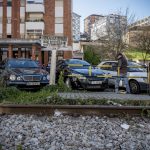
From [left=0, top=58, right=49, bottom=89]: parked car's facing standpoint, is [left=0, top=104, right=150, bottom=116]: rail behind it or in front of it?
in front

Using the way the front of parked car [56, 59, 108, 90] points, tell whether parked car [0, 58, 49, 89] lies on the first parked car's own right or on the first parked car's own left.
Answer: on the first parked car's own right

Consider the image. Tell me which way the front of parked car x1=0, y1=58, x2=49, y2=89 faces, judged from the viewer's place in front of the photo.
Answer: facing the viewer and to the right of the viewer

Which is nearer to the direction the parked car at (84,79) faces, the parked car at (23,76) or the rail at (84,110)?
the rail
